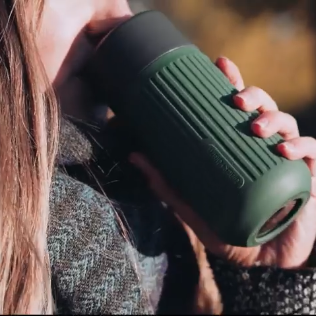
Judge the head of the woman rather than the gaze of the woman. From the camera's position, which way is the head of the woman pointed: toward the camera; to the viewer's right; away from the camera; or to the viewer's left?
to the viewer's right

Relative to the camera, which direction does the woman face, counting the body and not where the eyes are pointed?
to the viewer's right
